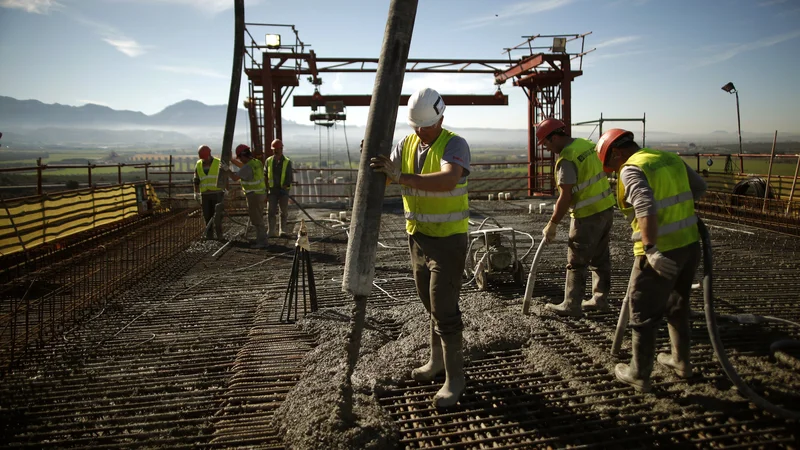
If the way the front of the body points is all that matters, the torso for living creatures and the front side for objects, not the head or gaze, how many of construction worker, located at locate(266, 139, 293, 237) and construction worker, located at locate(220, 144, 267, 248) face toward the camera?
1

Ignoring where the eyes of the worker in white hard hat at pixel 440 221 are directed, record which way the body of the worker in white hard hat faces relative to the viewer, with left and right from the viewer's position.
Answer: facing the viewer and to the left of the viewer

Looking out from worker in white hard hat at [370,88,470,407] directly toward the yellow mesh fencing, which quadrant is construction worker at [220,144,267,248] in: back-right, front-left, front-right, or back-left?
front-right

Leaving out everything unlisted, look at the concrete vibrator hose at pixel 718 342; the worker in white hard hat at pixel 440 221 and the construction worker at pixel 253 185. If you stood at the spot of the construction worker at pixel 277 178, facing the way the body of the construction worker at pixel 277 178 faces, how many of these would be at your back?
0

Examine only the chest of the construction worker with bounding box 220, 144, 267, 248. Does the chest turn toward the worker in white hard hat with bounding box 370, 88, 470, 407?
no

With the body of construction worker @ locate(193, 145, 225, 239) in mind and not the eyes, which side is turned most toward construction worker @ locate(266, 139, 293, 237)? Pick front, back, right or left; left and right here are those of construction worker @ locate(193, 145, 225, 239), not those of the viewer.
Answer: left

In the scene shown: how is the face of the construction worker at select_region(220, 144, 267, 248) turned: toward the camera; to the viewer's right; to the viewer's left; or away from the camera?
to the viewer's left

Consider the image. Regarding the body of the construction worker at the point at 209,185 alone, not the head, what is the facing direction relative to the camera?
toward the camera

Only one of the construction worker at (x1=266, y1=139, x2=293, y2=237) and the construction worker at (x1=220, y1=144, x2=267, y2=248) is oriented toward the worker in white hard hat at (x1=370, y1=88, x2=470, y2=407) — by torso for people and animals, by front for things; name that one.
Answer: the construction worker at (x1=266, y1=139, x2=293, y2=237)

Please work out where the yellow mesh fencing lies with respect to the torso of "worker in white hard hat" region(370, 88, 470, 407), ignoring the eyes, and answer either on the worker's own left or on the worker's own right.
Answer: on the worker's own right

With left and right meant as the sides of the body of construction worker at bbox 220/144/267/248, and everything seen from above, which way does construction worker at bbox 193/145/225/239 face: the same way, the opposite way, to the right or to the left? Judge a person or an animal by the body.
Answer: to the left

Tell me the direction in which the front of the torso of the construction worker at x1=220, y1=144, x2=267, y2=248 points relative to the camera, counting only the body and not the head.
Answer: to the viewer's left

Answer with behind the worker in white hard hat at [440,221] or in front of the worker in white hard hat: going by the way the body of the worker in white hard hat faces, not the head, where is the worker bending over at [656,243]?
behind

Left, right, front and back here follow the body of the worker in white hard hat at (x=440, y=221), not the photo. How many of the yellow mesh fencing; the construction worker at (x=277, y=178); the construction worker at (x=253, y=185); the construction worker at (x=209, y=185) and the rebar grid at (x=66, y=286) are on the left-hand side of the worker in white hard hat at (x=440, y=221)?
0

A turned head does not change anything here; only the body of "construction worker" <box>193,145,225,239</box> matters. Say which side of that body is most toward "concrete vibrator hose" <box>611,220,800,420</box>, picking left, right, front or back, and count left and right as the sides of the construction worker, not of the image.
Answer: front

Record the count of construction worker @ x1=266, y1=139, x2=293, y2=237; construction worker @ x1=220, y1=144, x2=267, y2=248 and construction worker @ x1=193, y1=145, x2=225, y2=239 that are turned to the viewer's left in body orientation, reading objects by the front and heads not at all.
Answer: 1
